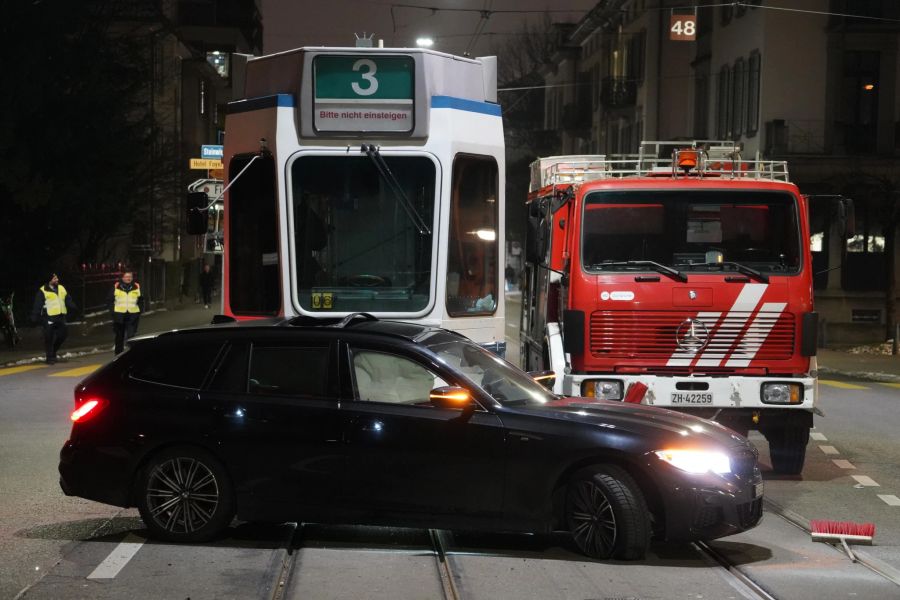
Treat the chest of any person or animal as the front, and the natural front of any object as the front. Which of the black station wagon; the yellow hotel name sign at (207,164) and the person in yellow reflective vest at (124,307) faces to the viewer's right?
the black station wagon

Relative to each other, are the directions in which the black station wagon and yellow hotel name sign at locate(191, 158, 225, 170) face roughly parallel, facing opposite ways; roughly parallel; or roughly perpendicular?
roughly perpendicular

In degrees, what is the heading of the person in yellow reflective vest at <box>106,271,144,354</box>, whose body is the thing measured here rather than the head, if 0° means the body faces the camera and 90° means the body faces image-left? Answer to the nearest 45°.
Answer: approximately 0°

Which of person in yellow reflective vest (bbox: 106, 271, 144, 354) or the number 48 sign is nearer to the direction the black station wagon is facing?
the number 48 sign

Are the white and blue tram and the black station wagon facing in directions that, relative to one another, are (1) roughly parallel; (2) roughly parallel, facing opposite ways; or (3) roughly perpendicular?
roughly perpendicular

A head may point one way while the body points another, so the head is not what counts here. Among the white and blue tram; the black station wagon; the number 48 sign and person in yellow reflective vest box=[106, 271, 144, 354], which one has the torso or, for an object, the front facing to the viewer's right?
the black station wagon

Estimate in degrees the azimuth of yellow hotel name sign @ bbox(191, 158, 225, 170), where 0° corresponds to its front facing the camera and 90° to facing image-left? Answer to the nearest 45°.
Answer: approximately 0°
